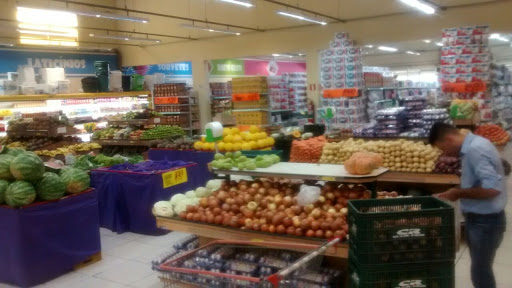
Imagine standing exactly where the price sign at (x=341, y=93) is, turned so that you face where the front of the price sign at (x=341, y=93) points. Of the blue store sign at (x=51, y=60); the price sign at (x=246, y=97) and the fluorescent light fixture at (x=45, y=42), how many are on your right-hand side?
3

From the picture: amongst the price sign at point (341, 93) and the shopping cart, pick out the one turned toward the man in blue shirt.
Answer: the price sign

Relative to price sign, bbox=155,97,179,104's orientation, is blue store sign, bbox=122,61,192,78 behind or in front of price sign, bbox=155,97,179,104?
behind

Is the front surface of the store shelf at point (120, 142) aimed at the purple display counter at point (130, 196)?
yes

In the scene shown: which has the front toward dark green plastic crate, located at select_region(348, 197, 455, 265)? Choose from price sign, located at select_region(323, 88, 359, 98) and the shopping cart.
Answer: the price sign

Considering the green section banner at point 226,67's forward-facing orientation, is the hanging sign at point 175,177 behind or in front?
in front

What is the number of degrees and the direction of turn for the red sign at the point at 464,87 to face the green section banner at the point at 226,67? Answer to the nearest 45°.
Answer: approximately 135° to its right

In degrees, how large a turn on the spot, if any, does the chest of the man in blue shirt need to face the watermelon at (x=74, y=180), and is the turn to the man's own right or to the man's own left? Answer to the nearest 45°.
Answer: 0° — they already face it

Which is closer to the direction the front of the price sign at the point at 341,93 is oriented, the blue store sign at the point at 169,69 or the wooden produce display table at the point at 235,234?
the wooden produce display table

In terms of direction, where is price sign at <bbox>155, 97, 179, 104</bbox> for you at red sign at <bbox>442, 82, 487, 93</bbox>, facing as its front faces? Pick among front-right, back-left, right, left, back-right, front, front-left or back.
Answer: right

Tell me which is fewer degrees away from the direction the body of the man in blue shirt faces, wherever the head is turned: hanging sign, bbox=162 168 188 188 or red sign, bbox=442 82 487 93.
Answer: the hanging sign

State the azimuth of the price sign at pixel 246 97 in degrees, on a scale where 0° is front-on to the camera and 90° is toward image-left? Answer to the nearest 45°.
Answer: approximately 0°

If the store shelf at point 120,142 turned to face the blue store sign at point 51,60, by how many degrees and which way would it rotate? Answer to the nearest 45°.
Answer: approximately 180°
